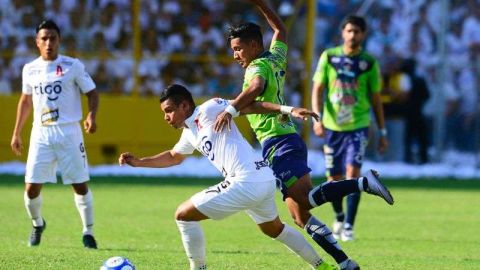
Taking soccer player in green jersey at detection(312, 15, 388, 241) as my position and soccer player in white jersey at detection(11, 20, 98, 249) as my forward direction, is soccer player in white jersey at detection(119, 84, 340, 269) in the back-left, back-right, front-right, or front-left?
front-left

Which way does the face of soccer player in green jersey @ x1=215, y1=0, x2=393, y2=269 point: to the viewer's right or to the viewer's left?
to the viewer's left

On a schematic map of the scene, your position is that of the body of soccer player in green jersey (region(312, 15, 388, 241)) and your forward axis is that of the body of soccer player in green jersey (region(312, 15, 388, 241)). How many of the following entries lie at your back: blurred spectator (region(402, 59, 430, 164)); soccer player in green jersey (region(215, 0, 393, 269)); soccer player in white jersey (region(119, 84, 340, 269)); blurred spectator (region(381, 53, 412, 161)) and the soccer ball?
2

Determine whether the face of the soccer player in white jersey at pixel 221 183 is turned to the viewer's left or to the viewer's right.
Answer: to the viewer's left

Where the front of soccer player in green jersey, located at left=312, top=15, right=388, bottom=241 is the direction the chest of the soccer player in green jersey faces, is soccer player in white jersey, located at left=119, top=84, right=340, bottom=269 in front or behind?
in front

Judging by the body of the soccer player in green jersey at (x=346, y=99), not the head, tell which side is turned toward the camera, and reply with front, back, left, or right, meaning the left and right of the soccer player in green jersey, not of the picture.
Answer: front

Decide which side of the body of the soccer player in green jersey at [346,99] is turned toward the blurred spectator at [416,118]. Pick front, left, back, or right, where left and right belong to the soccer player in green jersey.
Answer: back

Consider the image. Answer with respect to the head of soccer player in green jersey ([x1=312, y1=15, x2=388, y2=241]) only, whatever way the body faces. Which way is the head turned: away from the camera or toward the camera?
toward the camera
